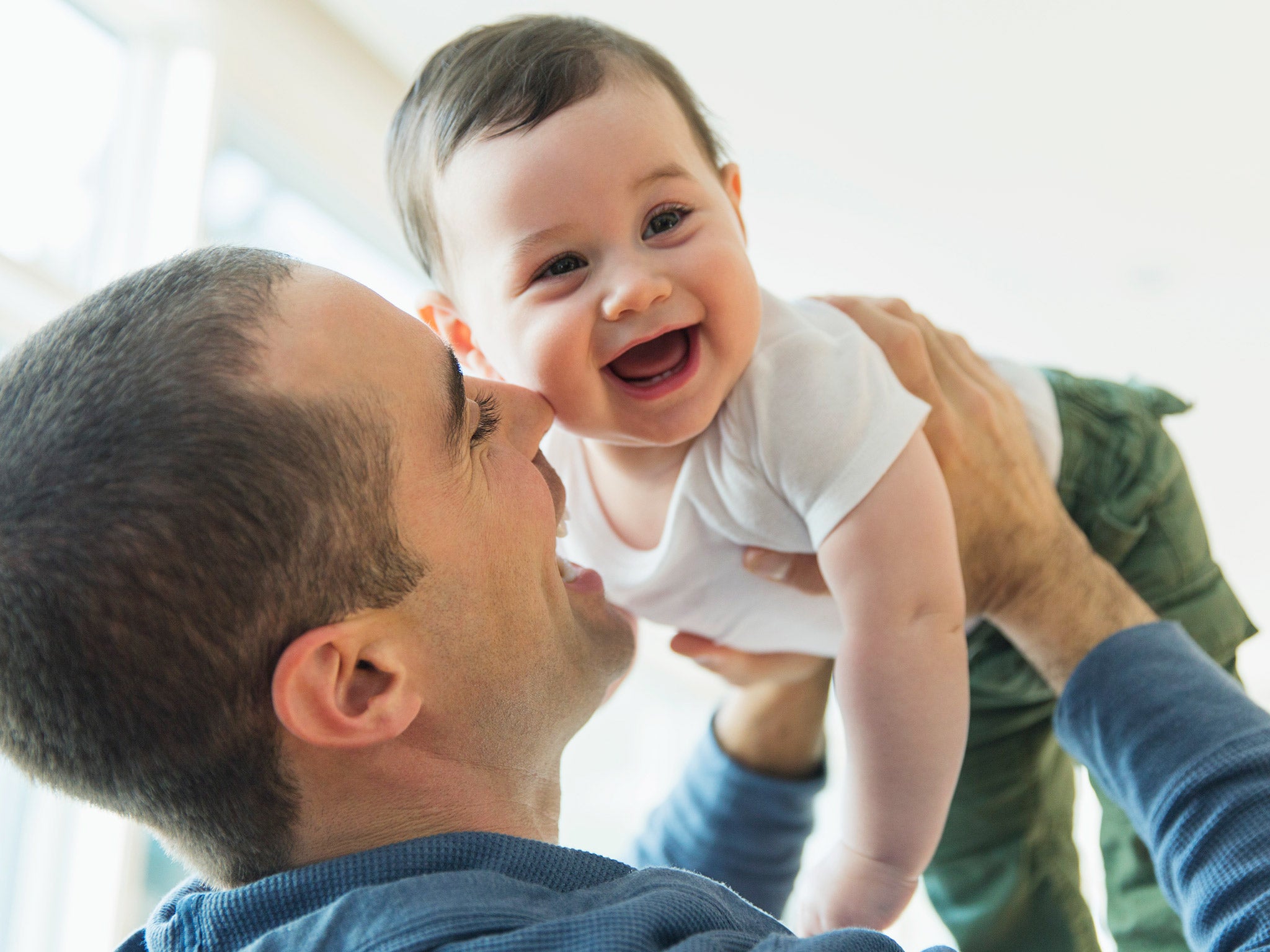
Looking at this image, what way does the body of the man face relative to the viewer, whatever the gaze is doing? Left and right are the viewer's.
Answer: facing away from the viewer and to the right of the viewer
